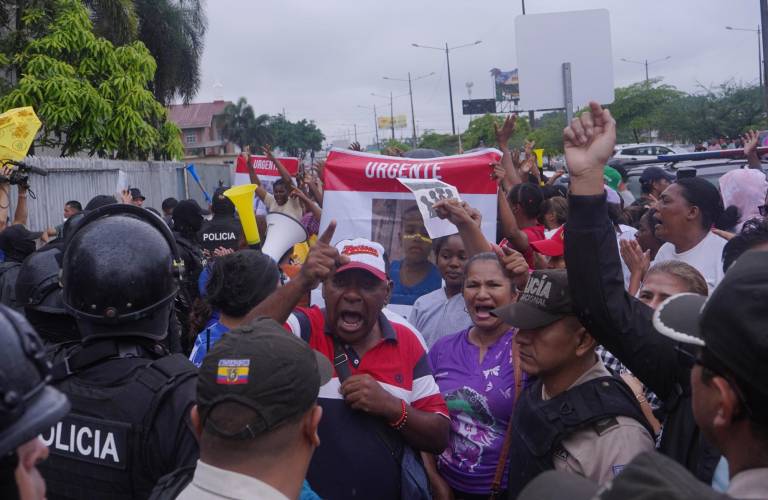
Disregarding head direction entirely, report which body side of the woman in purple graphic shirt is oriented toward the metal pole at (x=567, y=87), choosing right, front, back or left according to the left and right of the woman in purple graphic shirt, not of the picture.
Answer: back

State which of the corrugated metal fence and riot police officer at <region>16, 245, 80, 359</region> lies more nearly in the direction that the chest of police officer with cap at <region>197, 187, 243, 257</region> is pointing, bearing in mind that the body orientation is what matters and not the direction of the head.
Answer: the corrugated metal fence

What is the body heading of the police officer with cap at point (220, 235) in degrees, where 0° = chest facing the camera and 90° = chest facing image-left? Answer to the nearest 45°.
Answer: approximately 180°

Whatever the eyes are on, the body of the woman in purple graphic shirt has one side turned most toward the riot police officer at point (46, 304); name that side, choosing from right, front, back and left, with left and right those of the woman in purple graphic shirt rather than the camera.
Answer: right

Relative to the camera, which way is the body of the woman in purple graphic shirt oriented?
toward the camera

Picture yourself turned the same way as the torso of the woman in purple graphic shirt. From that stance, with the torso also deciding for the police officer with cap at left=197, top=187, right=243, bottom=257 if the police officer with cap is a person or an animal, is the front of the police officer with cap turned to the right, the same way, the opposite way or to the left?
the opposite way

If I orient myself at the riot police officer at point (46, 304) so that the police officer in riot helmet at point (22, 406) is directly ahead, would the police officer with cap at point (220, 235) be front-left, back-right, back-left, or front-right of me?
back-left

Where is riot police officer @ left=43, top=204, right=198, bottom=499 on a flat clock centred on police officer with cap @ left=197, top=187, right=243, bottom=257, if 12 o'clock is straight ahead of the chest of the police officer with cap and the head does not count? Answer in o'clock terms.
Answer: The riot police officer is roughly at 6 o'clock from the police officer with cap.

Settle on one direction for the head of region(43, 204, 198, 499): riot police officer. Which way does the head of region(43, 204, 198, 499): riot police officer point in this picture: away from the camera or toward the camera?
away from the camera
